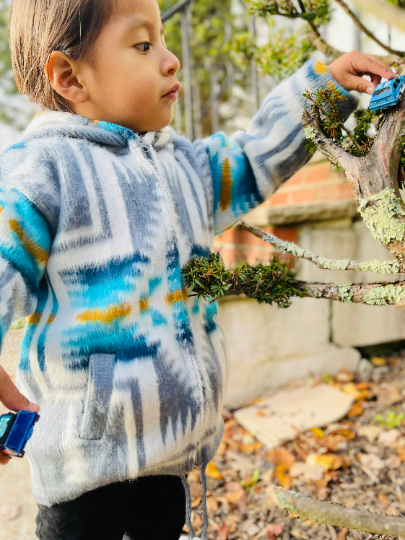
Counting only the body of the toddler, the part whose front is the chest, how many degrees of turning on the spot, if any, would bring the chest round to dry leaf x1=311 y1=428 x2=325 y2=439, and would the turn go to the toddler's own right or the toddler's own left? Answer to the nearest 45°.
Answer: approximately 90° to the toddler's own left

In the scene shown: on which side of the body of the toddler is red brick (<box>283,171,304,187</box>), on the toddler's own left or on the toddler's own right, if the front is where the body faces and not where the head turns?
on the toddler's own left

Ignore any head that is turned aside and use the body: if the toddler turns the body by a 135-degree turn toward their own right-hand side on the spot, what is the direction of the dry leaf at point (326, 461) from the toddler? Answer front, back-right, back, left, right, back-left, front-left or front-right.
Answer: back-right

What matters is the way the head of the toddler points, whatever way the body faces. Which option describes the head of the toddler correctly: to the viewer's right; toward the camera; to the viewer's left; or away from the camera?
to the viewer's right

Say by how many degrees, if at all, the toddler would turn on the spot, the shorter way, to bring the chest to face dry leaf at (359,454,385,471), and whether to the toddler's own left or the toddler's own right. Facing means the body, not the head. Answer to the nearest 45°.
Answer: approximately 90° to the toddler's own left

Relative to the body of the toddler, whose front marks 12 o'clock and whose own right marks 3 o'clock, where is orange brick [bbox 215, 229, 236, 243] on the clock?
The orange brick is roughly at 8 o'clock from the toddler.

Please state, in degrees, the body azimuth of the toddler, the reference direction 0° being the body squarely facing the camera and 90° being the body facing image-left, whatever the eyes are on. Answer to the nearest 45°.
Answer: approximately 315°

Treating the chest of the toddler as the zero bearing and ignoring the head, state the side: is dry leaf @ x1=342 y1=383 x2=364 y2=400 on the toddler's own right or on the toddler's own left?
on the toddler's own left

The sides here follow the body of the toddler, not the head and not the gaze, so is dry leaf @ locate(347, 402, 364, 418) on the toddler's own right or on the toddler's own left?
on the toddler's own left
